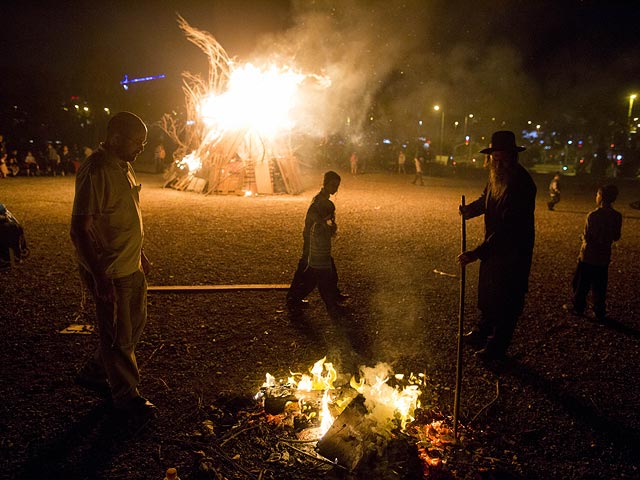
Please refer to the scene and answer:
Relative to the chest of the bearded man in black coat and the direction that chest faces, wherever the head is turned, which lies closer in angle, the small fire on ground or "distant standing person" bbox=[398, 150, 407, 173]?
the small fire on ground

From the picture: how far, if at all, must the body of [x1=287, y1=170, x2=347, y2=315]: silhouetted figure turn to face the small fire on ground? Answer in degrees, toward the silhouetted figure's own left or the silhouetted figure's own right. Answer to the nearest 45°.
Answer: approximately 90° to the silhouetted figure's own right

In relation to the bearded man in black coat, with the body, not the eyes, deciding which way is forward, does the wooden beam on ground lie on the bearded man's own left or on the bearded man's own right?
on the bearded man's own right

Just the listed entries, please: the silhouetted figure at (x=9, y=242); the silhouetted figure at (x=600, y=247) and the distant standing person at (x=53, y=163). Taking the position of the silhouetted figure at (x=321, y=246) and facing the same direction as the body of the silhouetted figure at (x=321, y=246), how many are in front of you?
1

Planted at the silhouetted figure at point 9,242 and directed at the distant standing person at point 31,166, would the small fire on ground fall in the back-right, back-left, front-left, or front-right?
back-right

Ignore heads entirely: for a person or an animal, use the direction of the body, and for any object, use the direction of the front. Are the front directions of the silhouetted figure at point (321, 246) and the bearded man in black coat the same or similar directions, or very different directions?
very different directions

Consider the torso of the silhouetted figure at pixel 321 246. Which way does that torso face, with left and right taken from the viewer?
facing to the right of the viewer

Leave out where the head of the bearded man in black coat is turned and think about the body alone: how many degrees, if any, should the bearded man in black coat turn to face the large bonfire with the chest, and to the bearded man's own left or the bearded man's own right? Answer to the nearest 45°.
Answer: approximately 90° to the bearded man's own right

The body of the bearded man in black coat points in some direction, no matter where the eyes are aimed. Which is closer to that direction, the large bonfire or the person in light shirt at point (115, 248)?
the person in light shirt
